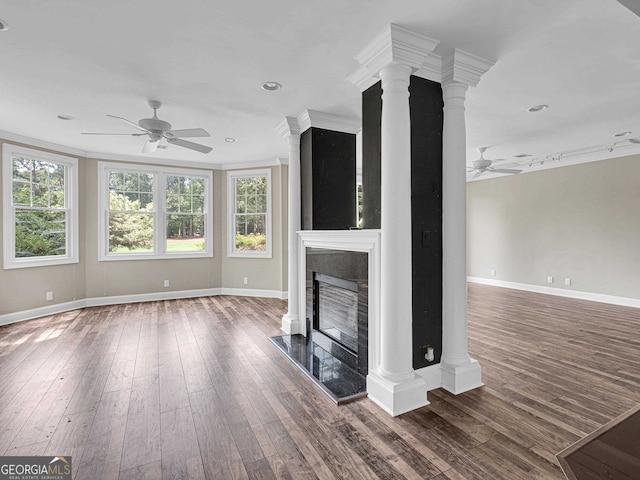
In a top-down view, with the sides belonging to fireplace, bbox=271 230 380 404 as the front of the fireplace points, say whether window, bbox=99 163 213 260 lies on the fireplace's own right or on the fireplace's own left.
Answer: on the fireplace's own right

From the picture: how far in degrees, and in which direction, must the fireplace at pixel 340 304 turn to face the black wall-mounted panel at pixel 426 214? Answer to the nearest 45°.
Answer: approximately 90° to its left

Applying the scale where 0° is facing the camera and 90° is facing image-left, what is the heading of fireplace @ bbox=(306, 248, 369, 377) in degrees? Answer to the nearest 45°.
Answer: approximately 45°

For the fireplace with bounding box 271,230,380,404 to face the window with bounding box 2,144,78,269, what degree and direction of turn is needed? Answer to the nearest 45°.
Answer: approximately 45° to its right

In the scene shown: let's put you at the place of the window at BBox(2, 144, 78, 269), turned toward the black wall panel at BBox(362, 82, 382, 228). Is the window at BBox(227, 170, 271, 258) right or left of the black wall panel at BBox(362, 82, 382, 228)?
left

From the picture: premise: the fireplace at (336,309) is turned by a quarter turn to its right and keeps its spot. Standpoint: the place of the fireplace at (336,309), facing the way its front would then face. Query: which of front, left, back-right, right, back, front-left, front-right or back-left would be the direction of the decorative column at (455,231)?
back

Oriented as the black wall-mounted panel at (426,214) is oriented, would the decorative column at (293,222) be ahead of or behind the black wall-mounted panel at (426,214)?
behind

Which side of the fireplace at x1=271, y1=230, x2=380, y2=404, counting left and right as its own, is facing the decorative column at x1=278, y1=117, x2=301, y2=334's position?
right

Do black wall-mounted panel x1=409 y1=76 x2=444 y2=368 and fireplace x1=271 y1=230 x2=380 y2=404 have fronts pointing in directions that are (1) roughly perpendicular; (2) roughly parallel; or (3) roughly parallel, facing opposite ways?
roughly perpendicular

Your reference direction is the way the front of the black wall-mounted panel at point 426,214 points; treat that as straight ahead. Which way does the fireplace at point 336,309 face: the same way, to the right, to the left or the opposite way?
to the right
